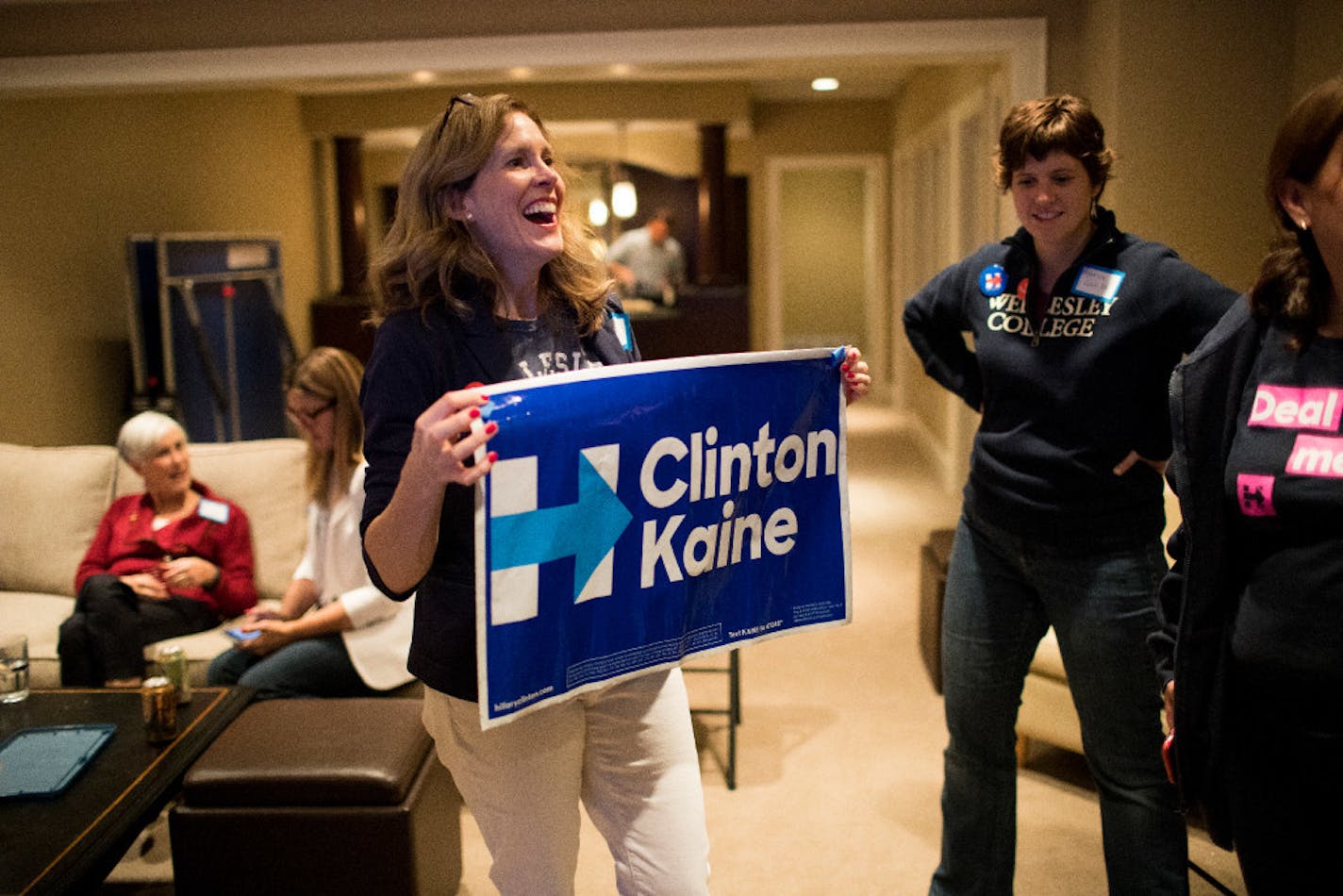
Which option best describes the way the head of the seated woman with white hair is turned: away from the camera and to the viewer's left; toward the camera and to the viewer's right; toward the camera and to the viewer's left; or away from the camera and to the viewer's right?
toward the camera and to the viewer's right

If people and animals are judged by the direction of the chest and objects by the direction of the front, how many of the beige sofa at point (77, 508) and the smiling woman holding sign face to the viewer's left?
0

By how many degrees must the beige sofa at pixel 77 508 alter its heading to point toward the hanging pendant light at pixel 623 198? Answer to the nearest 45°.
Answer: approximately 135° to its left

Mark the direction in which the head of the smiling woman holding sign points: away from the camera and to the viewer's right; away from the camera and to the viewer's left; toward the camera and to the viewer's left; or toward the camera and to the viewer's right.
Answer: toward the camera and to the viewer's right

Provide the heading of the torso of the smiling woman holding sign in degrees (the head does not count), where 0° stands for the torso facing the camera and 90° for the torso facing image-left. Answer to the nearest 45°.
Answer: approximately 315°

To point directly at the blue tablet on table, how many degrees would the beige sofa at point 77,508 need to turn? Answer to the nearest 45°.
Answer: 0° — it already faces it

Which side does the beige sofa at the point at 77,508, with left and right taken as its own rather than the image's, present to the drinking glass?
front

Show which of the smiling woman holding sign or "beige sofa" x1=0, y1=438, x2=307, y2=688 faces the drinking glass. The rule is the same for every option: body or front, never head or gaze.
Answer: the beige sofa

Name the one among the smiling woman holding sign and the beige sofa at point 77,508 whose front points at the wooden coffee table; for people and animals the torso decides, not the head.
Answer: the beige sofa

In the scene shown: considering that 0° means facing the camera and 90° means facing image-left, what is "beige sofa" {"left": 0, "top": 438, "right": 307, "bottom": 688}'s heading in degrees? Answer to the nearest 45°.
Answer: approximately 0°

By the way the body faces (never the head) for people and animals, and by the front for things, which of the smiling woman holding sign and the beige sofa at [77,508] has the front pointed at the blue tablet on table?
the beige sofa

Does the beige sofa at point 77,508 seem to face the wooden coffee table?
yes

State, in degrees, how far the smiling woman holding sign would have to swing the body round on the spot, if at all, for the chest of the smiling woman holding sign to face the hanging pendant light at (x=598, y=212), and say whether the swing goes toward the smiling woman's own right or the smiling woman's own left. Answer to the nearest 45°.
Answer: approximately 135° to the smiling woman's own left
